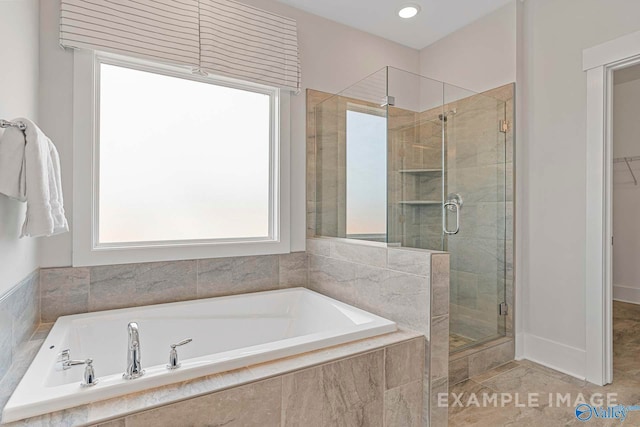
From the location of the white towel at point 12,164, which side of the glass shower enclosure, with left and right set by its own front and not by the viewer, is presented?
right

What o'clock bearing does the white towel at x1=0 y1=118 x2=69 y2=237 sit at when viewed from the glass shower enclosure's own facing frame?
The white towel is roughly at 3 o'clock from the glass shower enclosure.

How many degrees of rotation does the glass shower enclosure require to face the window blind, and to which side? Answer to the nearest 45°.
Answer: approximately 90° to its right

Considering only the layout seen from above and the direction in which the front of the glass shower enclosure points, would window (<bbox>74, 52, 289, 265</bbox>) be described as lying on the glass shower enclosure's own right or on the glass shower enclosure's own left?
on the glass shower enclosure's own right

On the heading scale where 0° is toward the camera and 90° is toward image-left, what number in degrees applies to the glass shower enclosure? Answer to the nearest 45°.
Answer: approximately 315°

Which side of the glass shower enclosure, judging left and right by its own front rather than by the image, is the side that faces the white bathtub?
right
